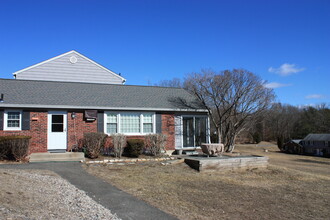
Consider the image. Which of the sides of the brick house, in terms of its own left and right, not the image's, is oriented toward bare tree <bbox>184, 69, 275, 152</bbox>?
left

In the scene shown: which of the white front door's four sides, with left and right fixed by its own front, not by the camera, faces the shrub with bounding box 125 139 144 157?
left

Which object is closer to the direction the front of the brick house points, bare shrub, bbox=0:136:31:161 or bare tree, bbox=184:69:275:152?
the bare shrub

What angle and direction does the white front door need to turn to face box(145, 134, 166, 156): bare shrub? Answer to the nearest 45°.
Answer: approximately 90° to its left

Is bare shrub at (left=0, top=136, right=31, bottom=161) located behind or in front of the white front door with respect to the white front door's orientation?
in front

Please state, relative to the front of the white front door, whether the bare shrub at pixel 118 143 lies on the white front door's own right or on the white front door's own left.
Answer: on the white front door's own left

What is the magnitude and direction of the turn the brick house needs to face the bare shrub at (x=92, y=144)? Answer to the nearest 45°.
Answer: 0° — it already faces it

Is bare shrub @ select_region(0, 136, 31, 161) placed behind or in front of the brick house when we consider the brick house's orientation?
in front

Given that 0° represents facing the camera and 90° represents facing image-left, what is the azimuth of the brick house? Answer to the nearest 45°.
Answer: approximately 0°

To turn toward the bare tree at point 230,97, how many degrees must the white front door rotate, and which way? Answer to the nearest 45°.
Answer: approximately 90° to its left

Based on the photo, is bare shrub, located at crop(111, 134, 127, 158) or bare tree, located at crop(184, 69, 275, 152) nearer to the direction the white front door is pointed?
the bare shrub
